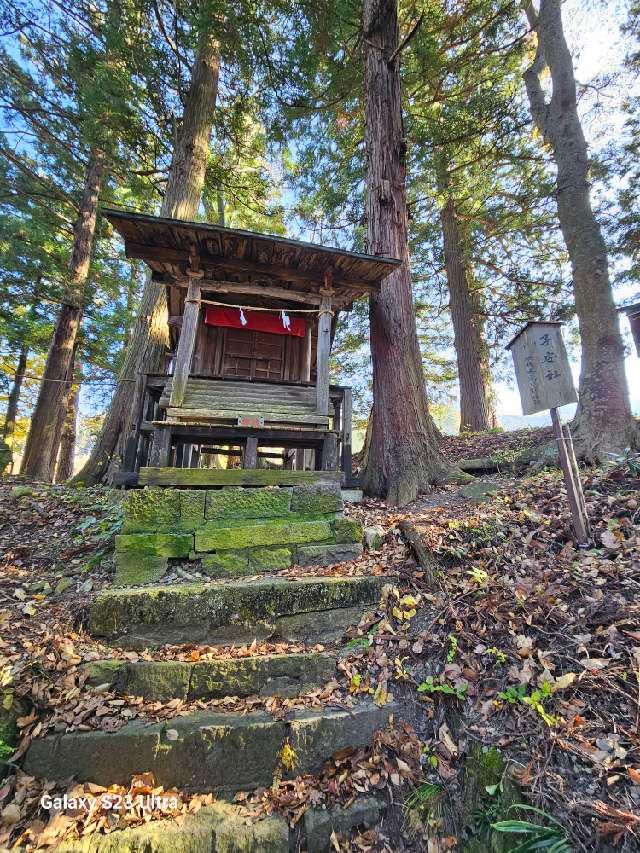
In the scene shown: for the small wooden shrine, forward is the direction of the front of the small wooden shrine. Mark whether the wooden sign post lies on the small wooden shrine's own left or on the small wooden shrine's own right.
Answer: on the small wooden shrine's own left

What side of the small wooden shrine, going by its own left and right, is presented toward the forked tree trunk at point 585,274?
left

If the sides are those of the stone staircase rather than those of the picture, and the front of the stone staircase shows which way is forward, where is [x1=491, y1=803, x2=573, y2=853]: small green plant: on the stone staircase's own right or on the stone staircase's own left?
on the stone staircase's own left

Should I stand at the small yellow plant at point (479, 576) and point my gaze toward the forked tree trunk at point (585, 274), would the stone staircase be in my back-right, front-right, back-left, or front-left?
back-left

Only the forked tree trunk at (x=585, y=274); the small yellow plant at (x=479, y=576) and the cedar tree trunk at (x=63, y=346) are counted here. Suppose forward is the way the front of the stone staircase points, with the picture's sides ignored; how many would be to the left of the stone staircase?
2

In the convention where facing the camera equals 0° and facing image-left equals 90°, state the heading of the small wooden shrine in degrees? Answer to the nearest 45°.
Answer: approximately 0°

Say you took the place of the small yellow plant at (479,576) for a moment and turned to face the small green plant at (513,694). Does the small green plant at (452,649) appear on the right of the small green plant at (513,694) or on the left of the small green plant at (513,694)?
right

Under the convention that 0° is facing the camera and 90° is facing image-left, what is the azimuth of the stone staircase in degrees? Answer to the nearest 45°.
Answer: approximately 0°

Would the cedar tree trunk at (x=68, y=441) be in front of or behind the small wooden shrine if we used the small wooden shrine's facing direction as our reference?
behind
